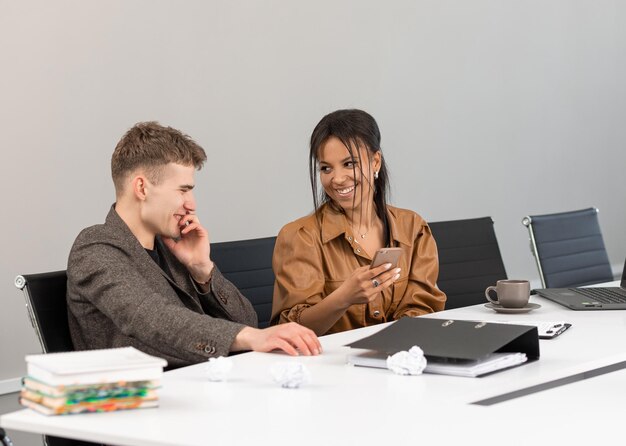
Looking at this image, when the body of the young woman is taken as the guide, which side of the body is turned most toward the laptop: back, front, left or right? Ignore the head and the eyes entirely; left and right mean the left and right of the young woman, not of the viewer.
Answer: left

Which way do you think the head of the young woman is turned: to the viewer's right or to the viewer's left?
to the viewer's left

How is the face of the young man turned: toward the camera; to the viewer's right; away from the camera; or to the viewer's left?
to the viewer's right

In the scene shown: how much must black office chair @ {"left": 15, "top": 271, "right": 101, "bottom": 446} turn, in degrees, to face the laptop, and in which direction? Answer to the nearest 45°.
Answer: approximately 45° to its left

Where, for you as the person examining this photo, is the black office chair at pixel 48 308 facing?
facing the viewer and to the right of the viewer

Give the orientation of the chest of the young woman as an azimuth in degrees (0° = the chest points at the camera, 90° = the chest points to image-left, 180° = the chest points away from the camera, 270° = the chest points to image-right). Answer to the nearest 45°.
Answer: approximately 0°

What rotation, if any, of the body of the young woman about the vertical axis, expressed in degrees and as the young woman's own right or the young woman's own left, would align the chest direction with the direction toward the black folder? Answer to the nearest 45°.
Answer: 0° — they already face it

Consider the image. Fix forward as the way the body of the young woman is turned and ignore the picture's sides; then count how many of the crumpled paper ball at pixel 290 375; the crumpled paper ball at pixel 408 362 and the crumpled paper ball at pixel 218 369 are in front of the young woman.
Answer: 3

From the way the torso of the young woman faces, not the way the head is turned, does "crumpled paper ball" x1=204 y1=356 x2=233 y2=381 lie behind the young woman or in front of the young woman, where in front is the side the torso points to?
in front

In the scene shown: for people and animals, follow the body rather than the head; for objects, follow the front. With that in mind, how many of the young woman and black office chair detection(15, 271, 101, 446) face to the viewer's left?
0

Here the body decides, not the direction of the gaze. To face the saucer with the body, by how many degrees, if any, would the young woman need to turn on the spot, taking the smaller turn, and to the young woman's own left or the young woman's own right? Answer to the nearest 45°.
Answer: approximately 45° to the young woman's own left

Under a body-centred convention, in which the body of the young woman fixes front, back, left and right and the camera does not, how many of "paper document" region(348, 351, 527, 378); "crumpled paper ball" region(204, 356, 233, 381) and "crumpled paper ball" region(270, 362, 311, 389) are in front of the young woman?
3

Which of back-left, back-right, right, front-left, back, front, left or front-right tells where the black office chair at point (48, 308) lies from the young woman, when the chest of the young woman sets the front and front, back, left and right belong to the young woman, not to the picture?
front-right
